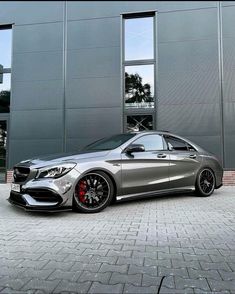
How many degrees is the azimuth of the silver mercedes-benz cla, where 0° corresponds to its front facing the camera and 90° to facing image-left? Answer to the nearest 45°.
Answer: approximately 45°

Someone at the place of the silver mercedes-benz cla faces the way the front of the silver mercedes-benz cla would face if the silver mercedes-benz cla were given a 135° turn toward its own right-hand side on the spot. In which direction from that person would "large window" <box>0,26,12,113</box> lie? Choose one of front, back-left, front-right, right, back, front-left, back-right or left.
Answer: front-left
